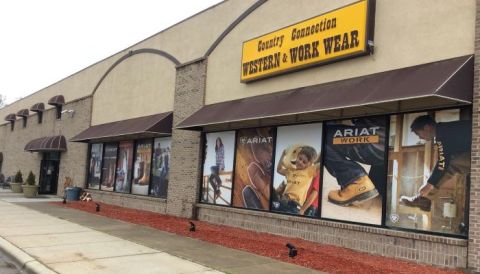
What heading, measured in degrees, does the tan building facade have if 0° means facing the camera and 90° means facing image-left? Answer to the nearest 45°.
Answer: approximately 45°

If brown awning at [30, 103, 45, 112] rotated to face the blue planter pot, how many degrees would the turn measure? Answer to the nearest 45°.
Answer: approximately 45° to its left

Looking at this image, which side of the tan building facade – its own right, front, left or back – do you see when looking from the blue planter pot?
right

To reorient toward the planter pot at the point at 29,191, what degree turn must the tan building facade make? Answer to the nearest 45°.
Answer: approximately 90° to its right

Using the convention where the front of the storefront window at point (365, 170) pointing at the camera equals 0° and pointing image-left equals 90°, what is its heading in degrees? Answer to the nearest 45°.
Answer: approximately 45°

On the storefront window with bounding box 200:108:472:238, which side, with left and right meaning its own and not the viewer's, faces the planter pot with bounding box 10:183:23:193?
right
